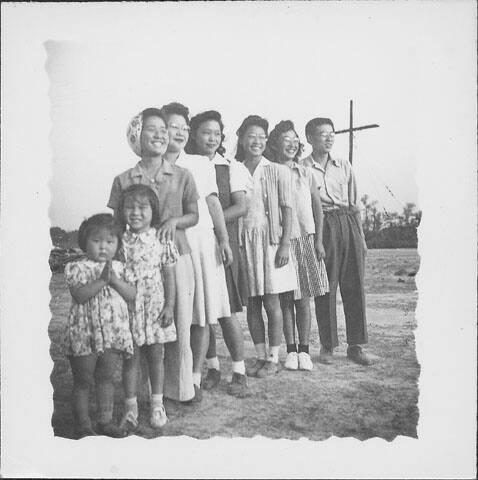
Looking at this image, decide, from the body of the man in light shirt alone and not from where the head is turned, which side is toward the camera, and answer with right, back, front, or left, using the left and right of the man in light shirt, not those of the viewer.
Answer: front
